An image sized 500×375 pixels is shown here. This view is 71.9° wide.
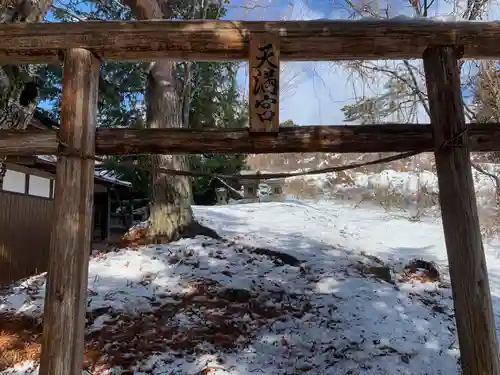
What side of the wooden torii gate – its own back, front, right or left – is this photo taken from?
front

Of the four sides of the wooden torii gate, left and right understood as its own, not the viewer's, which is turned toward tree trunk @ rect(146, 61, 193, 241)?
back
